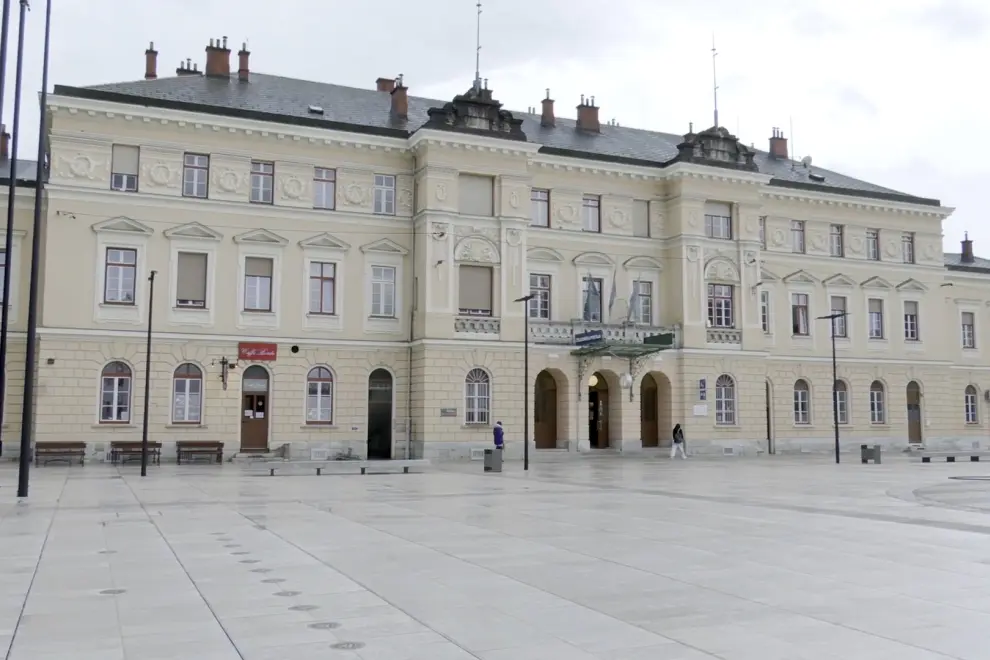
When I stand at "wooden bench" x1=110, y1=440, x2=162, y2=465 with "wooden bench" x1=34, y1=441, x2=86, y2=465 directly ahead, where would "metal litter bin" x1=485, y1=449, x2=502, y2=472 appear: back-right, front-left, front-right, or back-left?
back-left

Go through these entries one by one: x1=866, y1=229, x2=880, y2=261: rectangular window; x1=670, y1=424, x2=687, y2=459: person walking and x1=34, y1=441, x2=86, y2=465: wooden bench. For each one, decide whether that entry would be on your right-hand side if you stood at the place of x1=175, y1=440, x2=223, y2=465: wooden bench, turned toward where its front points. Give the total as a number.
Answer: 1

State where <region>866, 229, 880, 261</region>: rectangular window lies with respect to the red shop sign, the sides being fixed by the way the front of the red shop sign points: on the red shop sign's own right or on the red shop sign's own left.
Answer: on the red shop sign's own left

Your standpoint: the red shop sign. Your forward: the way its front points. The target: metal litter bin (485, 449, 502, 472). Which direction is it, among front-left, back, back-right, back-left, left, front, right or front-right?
front-left

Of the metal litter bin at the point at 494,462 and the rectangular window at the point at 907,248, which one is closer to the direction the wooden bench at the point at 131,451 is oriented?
the metal litter bin
